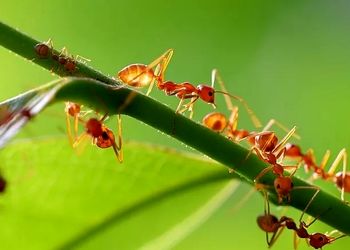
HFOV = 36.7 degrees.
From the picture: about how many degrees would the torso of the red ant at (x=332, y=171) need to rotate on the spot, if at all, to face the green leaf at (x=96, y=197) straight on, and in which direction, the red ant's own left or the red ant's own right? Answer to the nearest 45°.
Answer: approximately 45° to the red ant's own left

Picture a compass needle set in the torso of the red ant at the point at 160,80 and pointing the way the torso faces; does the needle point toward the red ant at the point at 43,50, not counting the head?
no

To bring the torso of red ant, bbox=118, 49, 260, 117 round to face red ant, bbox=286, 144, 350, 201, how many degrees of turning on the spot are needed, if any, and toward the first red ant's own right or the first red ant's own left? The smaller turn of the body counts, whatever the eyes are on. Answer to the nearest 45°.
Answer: approximately 45° to the first red ant's own left

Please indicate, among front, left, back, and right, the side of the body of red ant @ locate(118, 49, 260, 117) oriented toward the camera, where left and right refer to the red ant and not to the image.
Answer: right

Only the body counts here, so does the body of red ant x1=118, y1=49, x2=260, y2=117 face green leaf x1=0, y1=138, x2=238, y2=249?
no

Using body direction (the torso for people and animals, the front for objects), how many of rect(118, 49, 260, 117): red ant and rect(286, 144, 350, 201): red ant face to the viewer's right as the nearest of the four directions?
1

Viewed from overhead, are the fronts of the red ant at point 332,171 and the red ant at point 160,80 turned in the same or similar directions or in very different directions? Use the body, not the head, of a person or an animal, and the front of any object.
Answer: very different directions

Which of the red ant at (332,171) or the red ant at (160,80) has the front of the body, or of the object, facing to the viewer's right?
the red ant at (160,80)

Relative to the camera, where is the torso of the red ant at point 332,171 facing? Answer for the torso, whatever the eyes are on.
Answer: to the viewer's left

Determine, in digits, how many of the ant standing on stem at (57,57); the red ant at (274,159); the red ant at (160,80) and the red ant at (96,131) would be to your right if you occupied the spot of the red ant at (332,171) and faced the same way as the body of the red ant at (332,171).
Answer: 0
